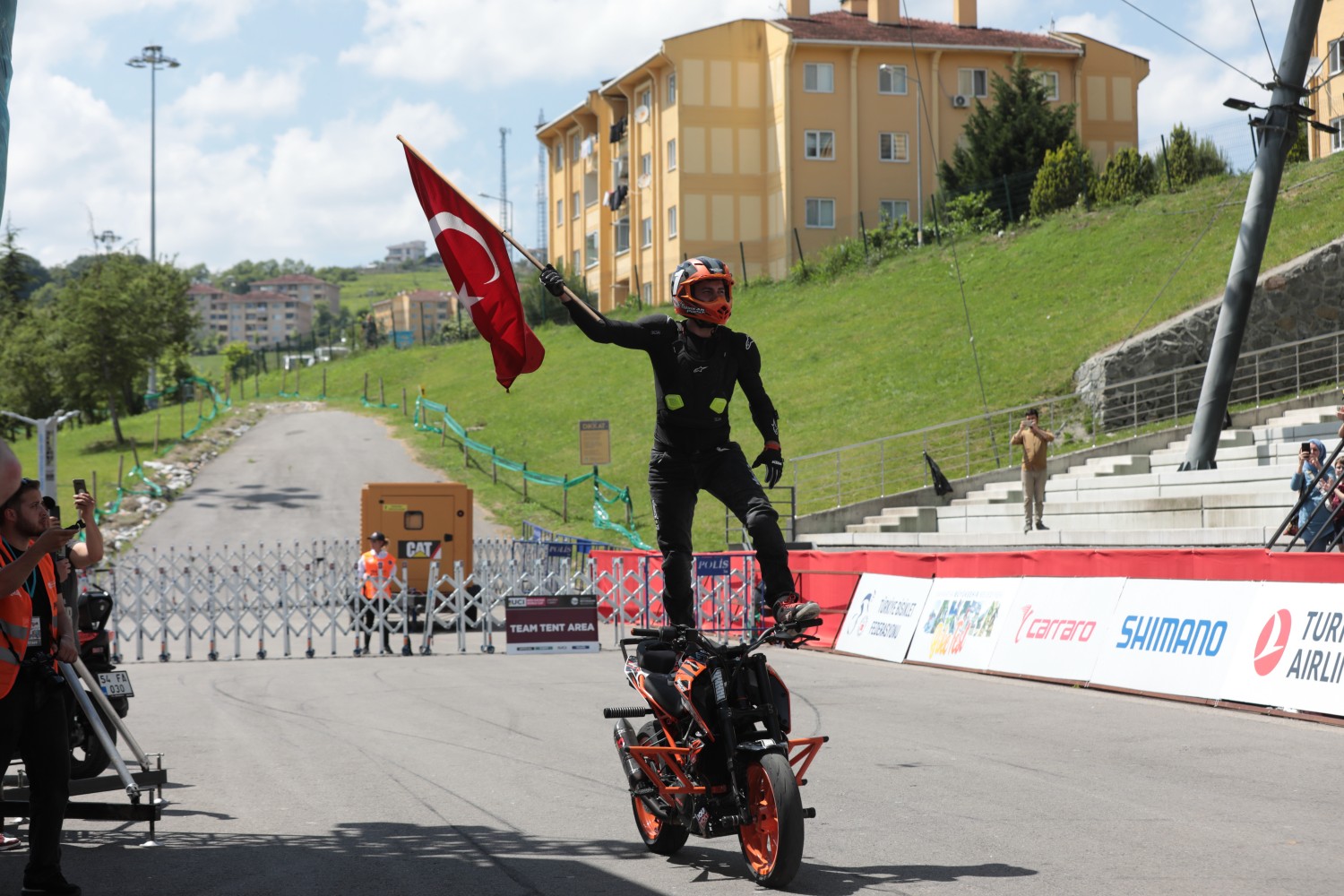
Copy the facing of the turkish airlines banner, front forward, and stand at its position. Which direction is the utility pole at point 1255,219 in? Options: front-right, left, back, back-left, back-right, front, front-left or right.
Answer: back-right

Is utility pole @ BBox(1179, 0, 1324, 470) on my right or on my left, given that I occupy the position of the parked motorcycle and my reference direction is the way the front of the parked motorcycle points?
on my right

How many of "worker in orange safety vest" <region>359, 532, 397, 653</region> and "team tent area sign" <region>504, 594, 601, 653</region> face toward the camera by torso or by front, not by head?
2

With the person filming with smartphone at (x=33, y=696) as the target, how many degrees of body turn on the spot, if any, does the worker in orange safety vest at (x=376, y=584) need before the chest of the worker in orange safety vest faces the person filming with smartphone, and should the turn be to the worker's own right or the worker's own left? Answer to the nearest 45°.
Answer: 0° — they already face them

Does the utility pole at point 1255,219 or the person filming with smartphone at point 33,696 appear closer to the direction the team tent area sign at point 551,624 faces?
the person filming with smartphone

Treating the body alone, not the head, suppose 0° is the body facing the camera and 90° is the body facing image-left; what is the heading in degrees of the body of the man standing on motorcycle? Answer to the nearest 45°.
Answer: approximately 0°

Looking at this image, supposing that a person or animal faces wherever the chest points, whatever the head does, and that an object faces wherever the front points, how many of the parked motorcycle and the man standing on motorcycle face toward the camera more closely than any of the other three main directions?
1

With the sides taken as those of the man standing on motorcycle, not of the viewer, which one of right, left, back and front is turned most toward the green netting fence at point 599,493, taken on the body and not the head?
back

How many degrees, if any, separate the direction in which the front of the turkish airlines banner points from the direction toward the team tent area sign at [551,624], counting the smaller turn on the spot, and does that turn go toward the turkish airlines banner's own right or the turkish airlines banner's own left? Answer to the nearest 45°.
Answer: approximately 90° to the turkish airlines banner's own right

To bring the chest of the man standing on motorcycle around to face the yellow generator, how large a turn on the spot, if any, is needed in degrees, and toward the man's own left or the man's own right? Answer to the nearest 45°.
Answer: approximately 180°

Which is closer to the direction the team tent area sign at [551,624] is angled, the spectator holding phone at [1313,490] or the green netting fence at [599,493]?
the spectator holding phone

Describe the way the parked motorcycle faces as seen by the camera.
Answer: facing away from the viewer and to the left of the viewer
